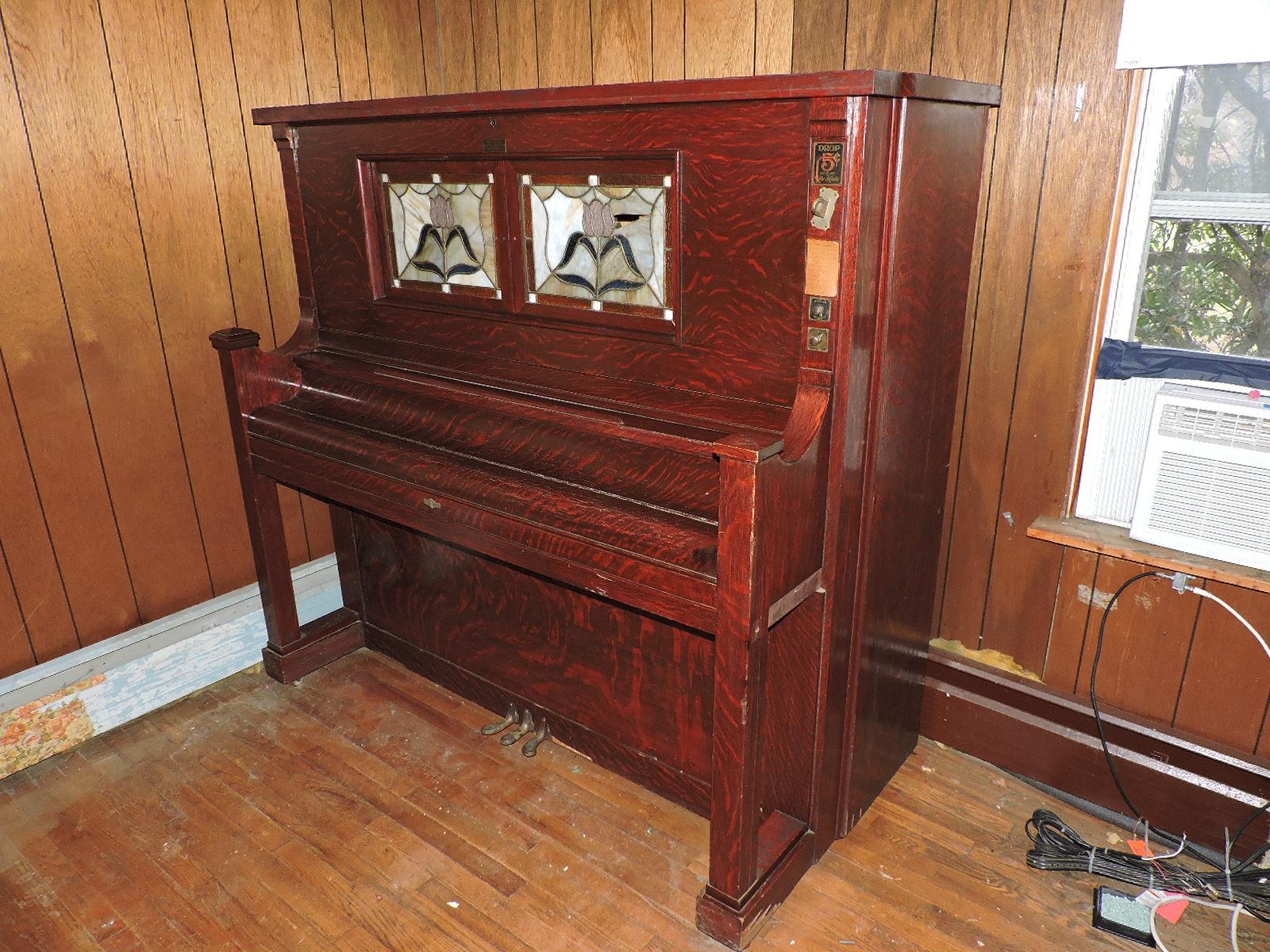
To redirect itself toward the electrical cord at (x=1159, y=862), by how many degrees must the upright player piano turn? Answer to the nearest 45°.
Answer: approximately 135° to its left

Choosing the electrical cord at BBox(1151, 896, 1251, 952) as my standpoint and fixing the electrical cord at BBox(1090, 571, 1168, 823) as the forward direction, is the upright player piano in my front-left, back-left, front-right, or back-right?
front-left

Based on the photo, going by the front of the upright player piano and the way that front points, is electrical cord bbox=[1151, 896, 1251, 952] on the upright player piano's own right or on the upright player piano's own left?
on the upright player piano's own left

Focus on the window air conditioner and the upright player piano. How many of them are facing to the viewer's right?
0

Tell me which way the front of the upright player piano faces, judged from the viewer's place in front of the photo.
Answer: facing the viewer and to the left of the viewer
